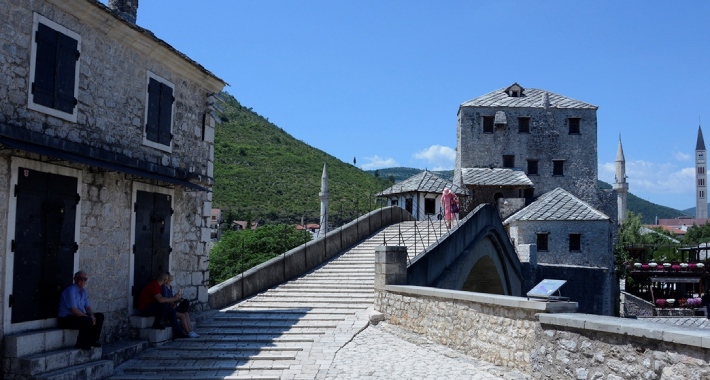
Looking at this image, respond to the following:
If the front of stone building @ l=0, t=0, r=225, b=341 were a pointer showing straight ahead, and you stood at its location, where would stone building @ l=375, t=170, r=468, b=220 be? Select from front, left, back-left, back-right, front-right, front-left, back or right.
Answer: left

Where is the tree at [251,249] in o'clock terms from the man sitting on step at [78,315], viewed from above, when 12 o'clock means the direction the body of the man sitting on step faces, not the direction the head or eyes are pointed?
The tree is roughly at 8 o'clock from the man sitting on step.

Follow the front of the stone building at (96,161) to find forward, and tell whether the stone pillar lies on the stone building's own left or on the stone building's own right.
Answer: on the stone building's own left

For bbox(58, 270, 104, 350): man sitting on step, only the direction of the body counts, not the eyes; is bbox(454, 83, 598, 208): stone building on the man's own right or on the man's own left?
on the man's own left

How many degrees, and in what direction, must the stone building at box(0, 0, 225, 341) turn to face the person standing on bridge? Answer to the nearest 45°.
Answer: approximately 90° to its left

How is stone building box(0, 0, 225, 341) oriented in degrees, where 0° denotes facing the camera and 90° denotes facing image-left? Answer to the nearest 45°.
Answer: approximately 315°

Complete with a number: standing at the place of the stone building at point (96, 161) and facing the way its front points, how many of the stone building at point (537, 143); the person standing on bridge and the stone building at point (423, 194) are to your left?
3

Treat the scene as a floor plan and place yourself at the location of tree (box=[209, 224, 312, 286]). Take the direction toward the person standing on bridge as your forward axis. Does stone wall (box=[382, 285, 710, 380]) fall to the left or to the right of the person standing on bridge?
right

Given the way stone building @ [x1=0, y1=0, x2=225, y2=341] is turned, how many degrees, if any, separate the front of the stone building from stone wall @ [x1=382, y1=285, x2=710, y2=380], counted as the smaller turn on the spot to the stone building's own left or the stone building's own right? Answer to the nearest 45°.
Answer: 0° — it already faces it

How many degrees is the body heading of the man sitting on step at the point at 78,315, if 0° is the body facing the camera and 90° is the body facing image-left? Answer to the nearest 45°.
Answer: approximately 315°

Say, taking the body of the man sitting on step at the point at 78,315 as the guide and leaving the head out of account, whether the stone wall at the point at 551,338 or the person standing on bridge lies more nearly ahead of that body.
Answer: the stone wall
